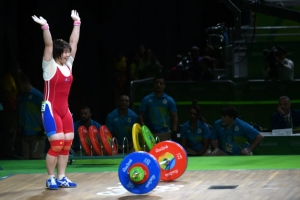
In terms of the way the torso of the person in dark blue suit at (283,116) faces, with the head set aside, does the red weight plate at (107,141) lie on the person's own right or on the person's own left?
on the person's own right

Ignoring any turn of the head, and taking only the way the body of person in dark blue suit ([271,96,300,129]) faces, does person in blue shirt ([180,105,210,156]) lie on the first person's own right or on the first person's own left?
on the first person's own right

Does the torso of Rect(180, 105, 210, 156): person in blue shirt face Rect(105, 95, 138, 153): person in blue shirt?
no

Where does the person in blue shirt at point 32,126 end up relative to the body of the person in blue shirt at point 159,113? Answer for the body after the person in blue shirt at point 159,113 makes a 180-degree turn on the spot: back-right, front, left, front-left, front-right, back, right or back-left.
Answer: left

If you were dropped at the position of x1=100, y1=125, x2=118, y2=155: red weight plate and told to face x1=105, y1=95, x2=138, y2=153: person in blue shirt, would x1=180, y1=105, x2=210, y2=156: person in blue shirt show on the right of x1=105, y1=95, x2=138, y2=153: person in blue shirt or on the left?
right

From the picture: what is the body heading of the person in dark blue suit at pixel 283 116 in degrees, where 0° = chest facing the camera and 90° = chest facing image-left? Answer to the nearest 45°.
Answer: approximately 0°

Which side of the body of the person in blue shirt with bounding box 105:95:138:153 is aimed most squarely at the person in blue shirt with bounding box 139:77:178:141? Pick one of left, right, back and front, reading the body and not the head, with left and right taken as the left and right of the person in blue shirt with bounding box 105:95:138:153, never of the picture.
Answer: left

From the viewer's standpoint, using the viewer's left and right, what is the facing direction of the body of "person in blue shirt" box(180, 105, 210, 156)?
facing the viewer

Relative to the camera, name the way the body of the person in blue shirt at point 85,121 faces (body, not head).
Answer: toward the camera

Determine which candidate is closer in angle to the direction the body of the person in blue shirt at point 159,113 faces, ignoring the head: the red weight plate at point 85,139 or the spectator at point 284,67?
the red weight plate

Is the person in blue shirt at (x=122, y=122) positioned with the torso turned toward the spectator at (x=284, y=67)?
no

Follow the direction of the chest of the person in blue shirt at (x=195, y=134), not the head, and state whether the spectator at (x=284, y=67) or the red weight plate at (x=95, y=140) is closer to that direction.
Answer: the red weight plate

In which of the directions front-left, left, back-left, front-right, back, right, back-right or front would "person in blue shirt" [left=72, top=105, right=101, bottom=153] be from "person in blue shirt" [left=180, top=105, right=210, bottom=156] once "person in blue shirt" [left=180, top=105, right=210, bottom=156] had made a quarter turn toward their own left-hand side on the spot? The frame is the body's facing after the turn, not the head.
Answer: back

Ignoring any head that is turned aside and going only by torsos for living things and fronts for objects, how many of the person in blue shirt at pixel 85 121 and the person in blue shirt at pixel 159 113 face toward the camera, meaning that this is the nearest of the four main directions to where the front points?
2

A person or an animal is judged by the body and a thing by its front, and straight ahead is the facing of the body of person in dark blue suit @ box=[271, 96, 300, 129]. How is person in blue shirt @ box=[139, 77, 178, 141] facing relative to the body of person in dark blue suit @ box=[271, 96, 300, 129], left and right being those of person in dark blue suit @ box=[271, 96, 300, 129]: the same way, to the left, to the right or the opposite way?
the same way

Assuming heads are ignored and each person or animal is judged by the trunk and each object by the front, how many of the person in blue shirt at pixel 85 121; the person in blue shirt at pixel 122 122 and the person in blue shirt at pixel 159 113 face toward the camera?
3

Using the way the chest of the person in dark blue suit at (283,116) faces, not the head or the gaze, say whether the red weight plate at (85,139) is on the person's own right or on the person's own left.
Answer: on the person's own right
